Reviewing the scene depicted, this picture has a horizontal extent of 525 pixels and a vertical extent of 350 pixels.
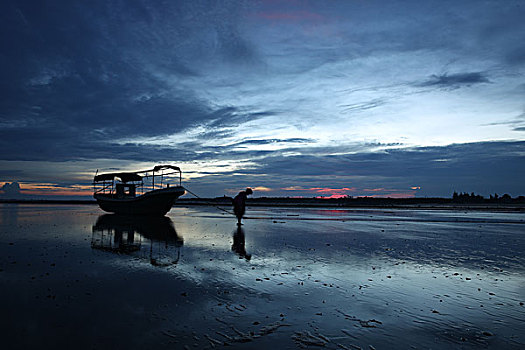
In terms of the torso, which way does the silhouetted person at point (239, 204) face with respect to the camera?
to the viewer's right

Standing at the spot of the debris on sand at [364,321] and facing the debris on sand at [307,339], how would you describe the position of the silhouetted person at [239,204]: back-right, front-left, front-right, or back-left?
back-right

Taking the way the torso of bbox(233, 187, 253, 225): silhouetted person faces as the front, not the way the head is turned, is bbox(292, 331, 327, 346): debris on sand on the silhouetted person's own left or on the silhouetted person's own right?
on the silhouetted person's own right

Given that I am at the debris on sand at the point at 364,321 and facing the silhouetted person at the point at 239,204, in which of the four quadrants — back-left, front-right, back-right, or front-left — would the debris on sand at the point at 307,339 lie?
back-left

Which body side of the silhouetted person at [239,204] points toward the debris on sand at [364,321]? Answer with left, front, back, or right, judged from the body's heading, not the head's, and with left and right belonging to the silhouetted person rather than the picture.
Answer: right
